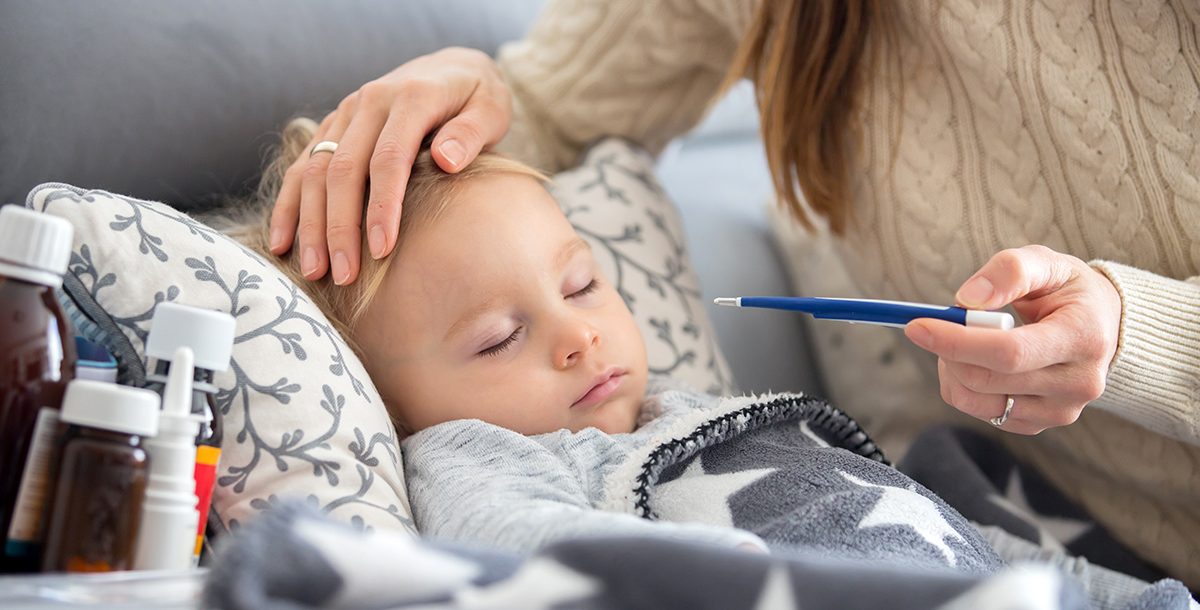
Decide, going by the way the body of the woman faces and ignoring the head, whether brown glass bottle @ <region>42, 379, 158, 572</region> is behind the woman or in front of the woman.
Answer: in front

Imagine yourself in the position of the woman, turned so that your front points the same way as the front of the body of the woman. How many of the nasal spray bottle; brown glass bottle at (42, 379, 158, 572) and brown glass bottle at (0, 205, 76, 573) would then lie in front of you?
3

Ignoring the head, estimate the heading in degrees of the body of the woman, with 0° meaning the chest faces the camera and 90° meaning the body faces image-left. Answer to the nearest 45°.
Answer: approximately 45°

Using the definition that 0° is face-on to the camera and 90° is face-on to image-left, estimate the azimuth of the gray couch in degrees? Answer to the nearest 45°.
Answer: approximately 0°

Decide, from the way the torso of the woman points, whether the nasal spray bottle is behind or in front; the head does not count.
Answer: in front
